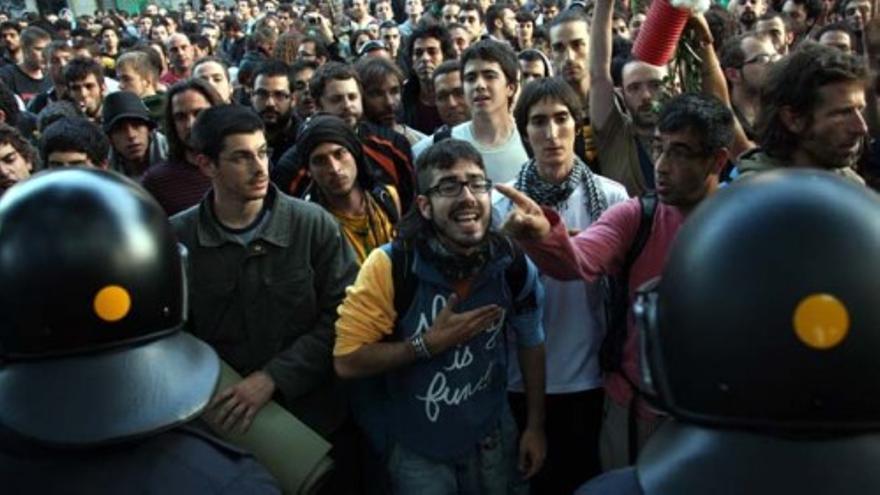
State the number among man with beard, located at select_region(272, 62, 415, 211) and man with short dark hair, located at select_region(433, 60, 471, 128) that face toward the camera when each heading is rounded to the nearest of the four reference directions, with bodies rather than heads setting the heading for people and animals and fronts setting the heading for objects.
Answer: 2

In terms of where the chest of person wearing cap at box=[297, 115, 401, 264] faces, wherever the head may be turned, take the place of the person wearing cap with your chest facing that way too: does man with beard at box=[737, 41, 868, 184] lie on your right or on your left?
on your left

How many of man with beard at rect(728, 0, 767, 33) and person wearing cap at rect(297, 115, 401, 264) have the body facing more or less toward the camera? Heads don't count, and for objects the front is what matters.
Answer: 2

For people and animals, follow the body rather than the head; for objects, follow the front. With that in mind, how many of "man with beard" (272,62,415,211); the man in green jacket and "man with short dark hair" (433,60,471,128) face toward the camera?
3

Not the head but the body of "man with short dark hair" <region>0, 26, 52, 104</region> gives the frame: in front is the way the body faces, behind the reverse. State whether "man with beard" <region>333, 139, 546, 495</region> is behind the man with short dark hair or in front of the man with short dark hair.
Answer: in front

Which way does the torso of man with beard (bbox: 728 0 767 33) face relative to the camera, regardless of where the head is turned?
toward the camera

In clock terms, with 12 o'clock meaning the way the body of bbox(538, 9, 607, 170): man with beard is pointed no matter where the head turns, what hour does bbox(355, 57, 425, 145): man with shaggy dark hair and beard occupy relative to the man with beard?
The man with shaggy dark hair and beard is roughly at 2 o'clock from the man with beard.

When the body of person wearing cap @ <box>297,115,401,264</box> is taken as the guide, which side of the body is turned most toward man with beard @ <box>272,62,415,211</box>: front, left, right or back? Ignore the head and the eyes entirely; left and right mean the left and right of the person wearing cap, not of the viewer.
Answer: back

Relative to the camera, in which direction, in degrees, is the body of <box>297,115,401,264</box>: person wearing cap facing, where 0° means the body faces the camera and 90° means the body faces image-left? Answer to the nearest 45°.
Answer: approximately 0°

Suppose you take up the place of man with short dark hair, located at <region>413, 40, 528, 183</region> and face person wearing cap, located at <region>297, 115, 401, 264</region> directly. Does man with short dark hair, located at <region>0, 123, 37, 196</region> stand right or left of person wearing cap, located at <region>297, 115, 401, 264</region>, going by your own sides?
right

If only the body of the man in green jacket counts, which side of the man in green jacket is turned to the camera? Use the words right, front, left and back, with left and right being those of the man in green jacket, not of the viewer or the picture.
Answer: front

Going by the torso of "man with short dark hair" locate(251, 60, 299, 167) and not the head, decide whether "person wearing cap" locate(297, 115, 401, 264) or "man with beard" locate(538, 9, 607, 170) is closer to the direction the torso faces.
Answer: the person wearing cap

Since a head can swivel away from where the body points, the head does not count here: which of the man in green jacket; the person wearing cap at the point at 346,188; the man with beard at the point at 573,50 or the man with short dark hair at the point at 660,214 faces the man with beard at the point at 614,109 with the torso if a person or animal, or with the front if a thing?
the man with beard at the point at 573,50

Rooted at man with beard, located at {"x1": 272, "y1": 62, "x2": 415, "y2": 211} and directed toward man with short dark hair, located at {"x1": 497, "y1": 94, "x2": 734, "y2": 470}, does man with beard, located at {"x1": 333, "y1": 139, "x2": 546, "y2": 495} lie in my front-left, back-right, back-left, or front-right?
front-right

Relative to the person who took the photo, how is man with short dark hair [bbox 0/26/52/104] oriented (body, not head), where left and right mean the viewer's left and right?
facing the viewer and to the right of the viewer

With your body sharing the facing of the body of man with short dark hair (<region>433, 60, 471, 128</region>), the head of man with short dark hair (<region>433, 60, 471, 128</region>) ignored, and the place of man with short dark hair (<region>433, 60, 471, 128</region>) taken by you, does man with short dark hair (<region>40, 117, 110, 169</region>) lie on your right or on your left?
on your right

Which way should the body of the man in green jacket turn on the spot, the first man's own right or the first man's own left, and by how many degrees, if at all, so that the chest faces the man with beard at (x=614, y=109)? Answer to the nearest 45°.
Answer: approximately 135° to the first man's own left
